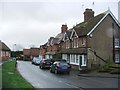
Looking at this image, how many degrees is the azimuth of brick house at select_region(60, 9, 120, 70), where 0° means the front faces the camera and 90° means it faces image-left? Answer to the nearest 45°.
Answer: approximately 45°
